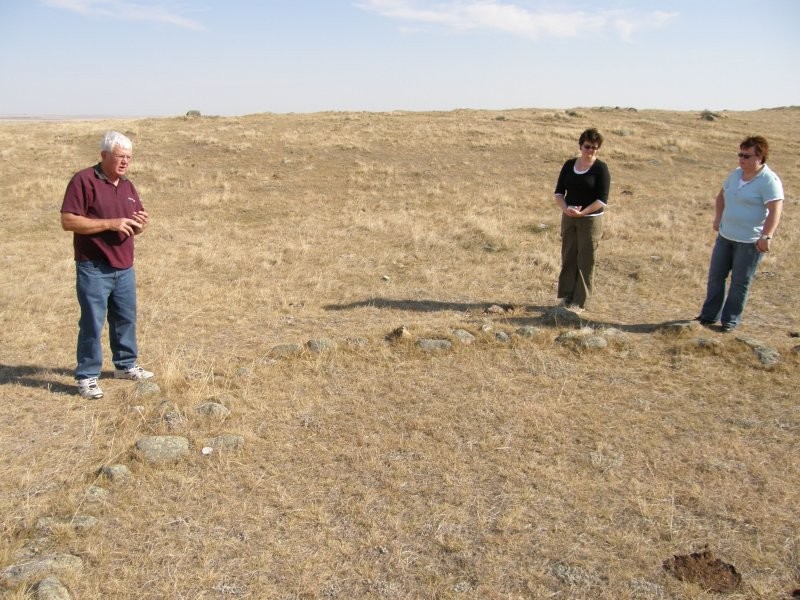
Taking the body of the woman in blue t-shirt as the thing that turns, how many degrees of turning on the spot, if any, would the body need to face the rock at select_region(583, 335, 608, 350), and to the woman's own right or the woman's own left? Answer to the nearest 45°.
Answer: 0° — they already face it

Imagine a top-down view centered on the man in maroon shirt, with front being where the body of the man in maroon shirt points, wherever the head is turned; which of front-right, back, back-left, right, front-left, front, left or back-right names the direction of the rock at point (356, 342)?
front-left

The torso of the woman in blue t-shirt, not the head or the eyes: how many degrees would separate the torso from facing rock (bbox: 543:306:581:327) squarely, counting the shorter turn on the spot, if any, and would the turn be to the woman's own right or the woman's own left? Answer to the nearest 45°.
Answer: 0° — they already face it

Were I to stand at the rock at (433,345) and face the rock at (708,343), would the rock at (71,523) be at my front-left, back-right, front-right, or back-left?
back-right

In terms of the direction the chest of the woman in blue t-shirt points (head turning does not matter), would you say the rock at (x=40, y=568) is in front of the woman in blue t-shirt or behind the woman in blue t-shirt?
in front

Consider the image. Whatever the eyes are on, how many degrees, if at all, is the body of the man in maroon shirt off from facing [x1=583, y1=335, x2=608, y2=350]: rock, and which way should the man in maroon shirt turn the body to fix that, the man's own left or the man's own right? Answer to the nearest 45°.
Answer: approximately 45° to the man's own left

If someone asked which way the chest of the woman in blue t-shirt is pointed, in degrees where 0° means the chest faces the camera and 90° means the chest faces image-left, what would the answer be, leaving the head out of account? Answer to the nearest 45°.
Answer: approximately 45°

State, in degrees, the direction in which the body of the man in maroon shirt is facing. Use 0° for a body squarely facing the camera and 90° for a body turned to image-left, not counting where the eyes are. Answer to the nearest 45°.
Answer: approximately 315°

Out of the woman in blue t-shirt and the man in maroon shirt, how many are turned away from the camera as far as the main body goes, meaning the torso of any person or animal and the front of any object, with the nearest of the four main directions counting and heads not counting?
0

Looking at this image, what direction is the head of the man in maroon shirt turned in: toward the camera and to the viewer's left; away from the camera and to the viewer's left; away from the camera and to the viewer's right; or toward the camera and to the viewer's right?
toward the camera and to the viewer's right

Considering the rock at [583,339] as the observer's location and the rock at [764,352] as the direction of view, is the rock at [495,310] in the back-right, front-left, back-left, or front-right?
back-left

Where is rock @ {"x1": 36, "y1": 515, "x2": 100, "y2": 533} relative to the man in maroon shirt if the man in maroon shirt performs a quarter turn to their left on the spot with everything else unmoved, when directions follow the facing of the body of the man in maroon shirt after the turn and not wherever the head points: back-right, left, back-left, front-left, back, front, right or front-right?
back-right

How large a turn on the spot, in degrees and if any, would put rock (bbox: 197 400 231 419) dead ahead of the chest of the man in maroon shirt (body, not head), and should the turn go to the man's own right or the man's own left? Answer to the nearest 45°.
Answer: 0° — they already face it
